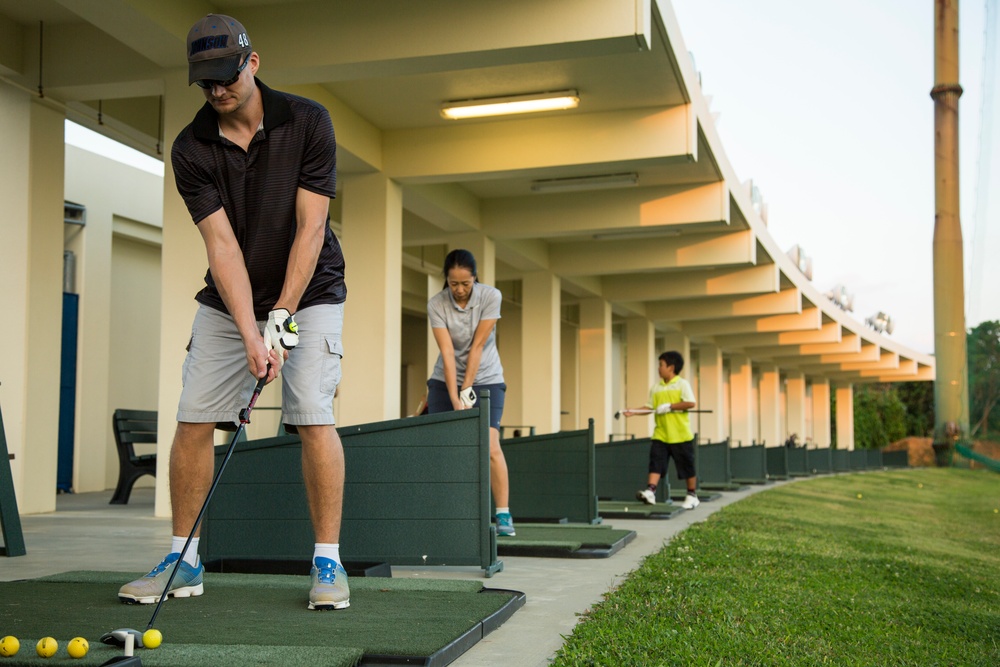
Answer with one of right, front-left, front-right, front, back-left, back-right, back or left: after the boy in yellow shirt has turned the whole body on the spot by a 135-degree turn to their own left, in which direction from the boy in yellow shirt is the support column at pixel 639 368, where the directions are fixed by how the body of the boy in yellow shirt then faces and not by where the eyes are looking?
left

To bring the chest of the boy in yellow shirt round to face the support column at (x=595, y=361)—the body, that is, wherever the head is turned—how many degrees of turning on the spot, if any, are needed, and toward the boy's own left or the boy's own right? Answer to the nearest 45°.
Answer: approximately 135° to the boy's own right

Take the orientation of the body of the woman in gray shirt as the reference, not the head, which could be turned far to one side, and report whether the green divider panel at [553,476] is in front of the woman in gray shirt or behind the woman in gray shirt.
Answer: behind

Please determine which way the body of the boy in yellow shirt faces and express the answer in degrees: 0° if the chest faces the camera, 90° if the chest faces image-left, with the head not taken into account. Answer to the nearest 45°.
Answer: approximately 45°

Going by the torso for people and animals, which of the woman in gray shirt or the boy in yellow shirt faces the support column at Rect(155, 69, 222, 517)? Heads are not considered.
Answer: the boy in yellow shirt

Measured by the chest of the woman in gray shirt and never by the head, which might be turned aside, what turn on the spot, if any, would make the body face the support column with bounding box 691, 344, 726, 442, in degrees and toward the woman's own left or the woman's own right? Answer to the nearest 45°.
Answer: approximately 180°

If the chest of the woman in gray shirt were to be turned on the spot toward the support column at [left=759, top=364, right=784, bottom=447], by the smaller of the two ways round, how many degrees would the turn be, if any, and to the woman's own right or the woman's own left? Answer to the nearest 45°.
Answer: approximately 180°
